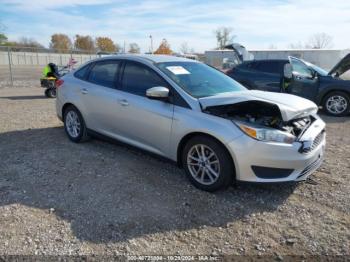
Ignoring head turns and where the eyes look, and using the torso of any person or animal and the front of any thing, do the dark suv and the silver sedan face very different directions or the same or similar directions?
same or similar directions

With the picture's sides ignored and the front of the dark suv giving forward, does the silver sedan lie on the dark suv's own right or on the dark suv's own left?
on the dark suv's own right

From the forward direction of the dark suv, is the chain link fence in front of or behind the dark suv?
behind

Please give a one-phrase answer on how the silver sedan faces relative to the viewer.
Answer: facing the viewer and to the right of the viewer

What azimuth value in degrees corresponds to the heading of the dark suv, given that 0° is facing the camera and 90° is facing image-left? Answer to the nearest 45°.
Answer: approximately 270°

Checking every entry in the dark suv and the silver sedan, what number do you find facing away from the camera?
0

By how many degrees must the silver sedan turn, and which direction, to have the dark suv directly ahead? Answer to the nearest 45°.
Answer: approximately 90° to its left
